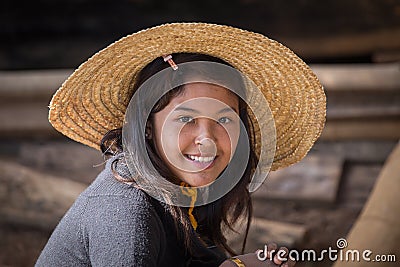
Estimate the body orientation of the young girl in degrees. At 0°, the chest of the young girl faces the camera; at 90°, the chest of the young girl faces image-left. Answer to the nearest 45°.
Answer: approximately 315°
